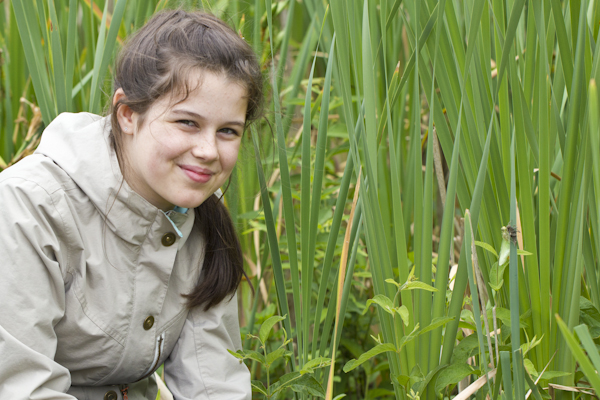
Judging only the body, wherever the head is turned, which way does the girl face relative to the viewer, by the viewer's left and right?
facing the viewer and to the right of the viewer
